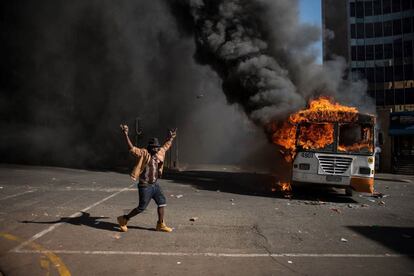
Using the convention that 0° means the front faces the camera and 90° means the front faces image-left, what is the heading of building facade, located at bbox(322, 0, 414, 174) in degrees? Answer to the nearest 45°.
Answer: approximately 45°

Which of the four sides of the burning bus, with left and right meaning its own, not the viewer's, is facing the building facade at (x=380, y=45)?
back

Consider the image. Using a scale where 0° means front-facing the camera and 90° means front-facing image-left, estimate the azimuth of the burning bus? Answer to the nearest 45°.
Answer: approximately 0°

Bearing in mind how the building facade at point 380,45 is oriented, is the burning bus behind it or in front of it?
in front
